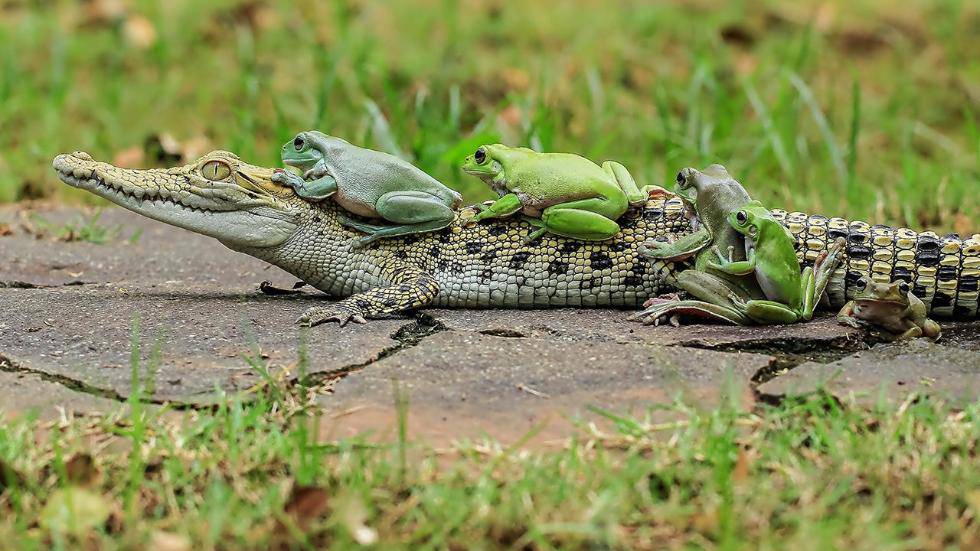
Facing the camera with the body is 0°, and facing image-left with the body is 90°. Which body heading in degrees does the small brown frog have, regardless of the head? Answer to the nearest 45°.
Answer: approximately 45°

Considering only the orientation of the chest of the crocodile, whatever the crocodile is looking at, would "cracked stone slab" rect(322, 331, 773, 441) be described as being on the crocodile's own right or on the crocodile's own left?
on the crocodile's own left

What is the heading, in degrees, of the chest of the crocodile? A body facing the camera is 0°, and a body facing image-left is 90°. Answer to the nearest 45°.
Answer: approximately 90°

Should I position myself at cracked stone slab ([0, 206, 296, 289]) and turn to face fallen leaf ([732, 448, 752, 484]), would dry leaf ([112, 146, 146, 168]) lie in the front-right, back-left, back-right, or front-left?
back-left

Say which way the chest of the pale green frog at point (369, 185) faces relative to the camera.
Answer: to the viewer's left

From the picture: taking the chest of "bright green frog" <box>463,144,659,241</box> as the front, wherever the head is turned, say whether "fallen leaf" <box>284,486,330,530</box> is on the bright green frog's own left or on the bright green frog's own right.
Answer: on the bright green frog's own left

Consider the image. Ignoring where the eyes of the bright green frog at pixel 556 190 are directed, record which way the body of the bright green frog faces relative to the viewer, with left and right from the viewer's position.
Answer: facing to the left of the viewer

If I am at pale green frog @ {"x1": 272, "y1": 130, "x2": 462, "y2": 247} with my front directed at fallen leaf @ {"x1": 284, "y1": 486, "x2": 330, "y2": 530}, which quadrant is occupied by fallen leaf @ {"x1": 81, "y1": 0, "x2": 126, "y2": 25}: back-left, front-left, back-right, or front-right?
back-right

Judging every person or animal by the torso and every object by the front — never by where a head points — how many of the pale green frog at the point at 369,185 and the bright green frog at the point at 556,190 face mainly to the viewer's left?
2
